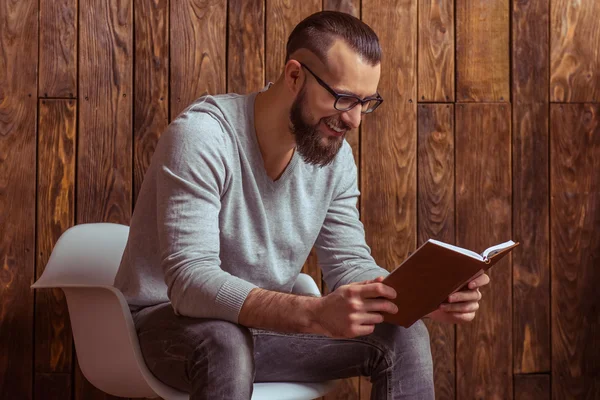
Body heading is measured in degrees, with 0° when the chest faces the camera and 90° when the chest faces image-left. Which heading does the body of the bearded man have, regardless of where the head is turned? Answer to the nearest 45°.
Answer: approximately 315°
